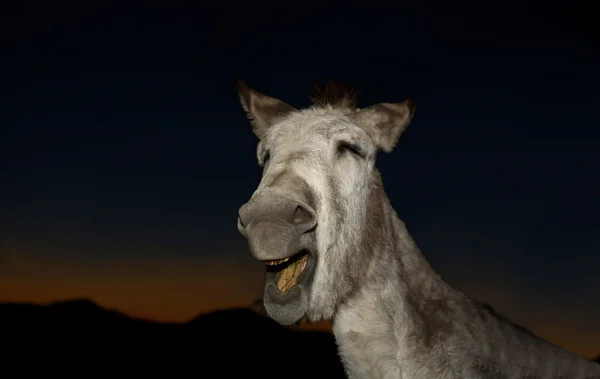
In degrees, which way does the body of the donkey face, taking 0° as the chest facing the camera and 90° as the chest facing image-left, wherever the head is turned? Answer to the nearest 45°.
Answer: approximately 45°
